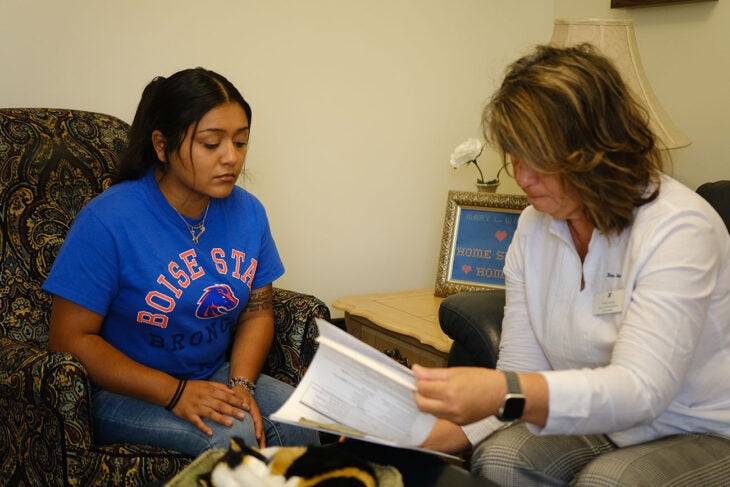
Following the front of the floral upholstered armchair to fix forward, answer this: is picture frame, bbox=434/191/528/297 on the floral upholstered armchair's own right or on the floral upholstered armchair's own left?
on the floral upholstered armchair's own left

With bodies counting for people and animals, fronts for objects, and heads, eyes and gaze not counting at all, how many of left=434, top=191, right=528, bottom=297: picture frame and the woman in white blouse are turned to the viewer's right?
0

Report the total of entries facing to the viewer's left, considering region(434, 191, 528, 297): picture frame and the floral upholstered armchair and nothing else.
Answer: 0

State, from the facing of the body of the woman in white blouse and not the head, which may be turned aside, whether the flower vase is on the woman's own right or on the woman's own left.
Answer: on the woman's own right

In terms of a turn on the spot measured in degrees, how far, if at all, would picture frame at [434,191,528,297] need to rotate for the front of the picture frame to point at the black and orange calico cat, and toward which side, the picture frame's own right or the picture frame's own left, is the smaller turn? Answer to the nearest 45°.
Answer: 0° — it already faces it

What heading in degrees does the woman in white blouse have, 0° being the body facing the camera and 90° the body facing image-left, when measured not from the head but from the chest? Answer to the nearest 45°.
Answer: approximately 45°

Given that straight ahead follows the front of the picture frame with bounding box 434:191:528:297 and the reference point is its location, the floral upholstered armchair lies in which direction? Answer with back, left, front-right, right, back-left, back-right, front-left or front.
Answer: front-right

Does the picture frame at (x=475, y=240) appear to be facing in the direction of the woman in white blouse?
yes

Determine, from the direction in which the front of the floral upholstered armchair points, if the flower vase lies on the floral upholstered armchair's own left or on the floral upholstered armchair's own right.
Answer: on the floral upholstered armchair's own left

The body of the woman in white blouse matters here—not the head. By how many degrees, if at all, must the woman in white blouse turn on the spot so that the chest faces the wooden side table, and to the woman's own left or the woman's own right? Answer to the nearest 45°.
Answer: approximately 90° to the woman's own right

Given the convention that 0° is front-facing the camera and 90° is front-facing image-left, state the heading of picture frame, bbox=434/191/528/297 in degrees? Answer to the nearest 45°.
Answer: approximately 0°
